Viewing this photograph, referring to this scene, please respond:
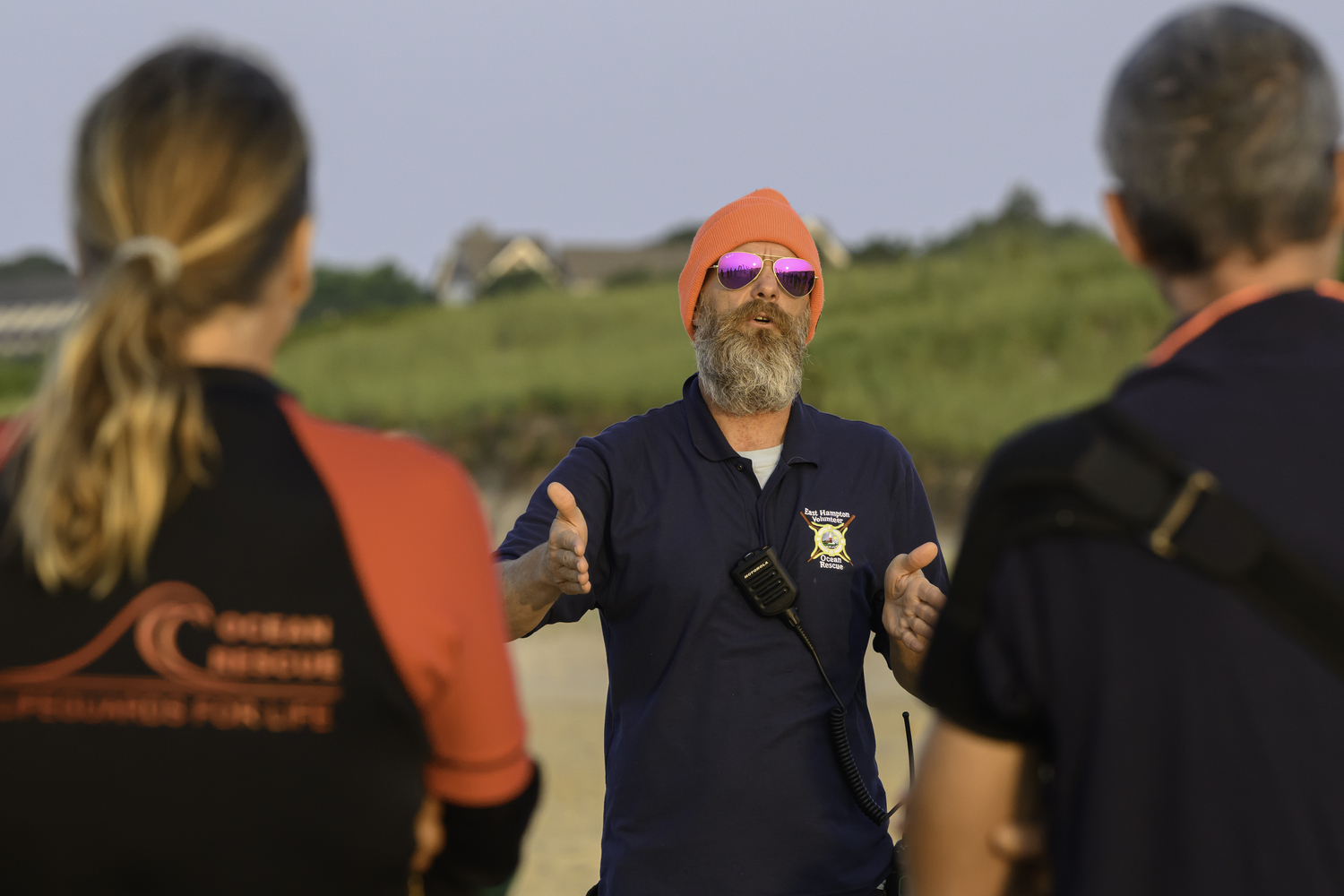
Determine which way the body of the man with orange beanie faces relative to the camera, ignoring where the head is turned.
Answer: toward the camera

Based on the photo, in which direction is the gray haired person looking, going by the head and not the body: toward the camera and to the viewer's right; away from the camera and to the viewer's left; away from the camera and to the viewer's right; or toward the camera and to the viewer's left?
away from the camera and to the viewer's left

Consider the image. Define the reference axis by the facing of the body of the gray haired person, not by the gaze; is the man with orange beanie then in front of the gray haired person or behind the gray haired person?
in front

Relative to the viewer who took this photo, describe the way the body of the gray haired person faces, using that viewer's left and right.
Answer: facing away from the viewer

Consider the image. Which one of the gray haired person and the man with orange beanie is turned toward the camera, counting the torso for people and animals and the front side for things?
the man with orange beanie

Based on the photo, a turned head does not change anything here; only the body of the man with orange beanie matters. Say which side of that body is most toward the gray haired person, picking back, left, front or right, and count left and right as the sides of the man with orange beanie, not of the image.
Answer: front

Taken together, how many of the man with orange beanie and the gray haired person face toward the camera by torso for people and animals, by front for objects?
1

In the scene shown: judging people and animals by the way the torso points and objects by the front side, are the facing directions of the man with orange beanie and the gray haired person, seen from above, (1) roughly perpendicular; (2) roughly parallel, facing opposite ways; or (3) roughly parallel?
roughly parallel, facing opposite ways
